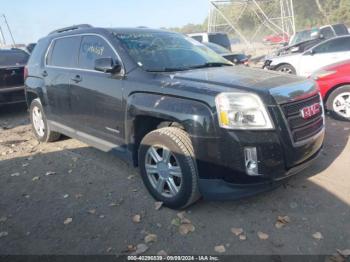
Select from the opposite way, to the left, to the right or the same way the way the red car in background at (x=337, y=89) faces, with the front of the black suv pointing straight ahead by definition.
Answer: the opposite way

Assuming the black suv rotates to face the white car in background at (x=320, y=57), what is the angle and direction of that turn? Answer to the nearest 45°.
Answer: approximately 90° to its left

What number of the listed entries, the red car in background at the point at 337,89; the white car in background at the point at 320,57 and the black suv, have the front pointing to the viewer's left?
2

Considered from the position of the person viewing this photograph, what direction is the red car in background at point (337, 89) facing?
facing to the left of the viewer

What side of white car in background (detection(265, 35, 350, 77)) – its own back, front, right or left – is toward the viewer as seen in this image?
left

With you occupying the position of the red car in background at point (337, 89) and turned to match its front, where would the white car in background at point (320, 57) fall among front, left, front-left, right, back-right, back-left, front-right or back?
right

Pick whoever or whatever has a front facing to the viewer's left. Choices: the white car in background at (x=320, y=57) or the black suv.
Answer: the white car in background

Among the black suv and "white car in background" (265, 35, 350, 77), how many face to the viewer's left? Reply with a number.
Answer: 1

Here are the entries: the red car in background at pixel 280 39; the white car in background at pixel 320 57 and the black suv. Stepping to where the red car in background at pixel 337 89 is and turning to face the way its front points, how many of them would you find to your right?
2
